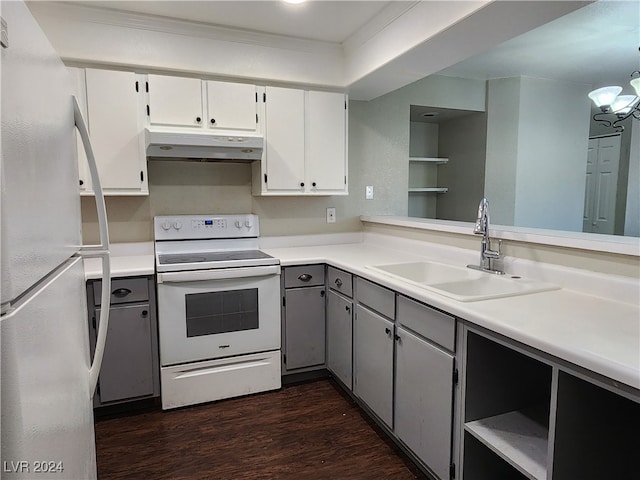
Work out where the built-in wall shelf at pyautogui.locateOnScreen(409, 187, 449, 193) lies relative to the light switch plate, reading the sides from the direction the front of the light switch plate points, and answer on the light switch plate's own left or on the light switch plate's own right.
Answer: on the light switch plate's own left

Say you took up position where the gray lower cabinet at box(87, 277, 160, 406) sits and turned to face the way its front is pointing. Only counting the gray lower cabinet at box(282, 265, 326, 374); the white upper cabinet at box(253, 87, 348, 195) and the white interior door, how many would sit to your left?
3

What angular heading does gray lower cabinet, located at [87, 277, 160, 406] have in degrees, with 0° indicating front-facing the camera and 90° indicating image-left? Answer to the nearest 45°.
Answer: approximately 0°

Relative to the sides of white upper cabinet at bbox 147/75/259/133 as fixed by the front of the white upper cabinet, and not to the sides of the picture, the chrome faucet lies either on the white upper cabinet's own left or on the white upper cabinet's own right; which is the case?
on the white upper cabinet's own left

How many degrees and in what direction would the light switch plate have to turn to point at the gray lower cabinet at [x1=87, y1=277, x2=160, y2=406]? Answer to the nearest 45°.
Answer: approximately 90° to its right

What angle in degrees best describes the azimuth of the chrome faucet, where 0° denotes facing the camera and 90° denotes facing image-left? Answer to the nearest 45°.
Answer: approximately 45°

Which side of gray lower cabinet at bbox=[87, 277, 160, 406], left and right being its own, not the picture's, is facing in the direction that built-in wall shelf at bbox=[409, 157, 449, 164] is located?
left

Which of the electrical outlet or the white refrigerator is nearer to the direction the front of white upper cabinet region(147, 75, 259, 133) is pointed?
the white refrigerator
